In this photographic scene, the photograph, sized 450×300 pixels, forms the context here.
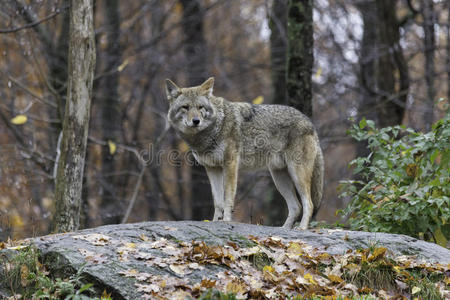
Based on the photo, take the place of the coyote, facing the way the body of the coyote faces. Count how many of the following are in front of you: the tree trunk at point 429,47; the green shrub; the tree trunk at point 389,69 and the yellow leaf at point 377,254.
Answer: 0

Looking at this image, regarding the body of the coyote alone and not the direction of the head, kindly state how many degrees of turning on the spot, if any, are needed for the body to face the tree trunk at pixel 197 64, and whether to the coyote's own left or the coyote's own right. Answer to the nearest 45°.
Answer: approximately 90° to the coyote's own right

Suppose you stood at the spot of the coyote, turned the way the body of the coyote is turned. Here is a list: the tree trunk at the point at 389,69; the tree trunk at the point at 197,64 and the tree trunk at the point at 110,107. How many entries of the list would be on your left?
0

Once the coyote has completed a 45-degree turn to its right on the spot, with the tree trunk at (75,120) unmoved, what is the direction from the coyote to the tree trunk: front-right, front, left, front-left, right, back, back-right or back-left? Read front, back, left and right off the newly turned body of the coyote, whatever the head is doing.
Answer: front-left

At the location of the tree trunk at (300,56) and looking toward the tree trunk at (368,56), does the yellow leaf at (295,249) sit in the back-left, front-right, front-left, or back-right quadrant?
back-right

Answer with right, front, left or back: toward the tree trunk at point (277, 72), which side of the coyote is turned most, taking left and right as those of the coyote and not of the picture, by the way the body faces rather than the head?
right

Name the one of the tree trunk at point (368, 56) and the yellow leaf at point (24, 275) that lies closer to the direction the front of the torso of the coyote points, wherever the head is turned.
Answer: the yellow leaf

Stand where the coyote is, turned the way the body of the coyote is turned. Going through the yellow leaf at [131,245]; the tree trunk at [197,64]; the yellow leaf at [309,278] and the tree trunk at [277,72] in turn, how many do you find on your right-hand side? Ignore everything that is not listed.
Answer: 2

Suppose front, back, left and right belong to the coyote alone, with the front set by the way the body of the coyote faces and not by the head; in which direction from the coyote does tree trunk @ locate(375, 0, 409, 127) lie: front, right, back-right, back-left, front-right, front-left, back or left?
back-right

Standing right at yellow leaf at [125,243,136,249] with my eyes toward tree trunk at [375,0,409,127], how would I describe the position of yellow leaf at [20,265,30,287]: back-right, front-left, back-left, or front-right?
back-left

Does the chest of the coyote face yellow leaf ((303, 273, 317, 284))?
no

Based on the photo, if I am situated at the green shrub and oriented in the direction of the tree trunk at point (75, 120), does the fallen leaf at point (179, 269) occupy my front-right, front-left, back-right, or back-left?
front-left

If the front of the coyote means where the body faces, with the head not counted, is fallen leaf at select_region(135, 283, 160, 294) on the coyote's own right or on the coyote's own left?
on the coyote's own left

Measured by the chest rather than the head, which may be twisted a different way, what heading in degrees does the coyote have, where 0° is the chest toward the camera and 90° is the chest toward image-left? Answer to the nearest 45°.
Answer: approximately 90°

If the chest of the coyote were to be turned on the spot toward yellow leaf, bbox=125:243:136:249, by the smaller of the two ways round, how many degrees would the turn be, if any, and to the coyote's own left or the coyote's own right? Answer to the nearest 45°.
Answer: approximately 45° to the coyote's own left
